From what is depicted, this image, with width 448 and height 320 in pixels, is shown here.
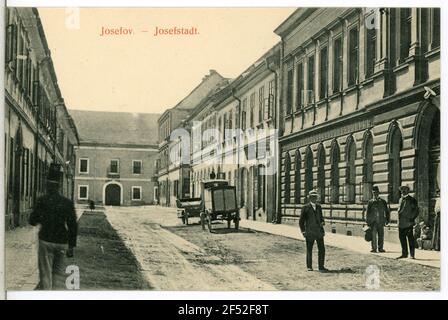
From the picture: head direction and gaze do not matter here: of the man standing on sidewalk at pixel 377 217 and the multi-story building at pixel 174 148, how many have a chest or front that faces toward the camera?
1

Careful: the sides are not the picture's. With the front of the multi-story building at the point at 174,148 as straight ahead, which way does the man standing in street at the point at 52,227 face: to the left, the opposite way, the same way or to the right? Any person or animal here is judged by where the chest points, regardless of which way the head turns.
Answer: to the right

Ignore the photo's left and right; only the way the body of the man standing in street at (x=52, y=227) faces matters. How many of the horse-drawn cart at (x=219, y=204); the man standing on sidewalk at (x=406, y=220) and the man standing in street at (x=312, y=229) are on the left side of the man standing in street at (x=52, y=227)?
0

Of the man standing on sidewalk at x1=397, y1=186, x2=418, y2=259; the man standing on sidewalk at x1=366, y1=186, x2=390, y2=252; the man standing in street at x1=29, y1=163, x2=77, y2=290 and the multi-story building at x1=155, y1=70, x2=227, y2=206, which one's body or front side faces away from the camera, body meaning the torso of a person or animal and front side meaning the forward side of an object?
the man standing in street at x1=29, y1=163, x2=77, y2=290

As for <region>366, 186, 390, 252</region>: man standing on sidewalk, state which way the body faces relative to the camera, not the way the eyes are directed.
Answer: toward the camera

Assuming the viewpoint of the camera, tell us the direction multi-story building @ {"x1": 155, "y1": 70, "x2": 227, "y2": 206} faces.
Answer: facing to the left of the viewer

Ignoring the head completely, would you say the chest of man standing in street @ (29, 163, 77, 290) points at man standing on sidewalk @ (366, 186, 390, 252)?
no

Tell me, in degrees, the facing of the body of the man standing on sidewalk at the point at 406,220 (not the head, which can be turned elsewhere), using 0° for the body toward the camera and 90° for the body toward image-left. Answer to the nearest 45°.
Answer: approximately 45°

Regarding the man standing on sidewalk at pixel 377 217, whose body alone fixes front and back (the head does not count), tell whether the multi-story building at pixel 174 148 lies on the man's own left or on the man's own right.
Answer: on the man's own right

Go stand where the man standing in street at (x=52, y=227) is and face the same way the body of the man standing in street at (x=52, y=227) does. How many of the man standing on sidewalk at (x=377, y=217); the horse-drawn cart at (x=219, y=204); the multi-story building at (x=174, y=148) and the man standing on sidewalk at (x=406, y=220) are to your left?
0

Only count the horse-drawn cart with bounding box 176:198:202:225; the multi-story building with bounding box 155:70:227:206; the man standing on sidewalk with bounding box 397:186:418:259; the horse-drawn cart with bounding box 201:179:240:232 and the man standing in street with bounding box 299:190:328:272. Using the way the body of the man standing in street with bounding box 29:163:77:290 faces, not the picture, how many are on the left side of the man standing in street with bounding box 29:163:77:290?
0

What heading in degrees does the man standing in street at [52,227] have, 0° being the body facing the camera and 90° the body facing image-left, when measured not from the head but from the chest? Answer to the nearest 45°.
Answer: approximately 180°

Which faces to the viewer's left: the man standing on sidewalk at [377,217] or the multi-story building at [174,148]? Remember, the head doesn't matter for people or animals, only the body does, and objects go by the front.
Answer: the multi-story building
